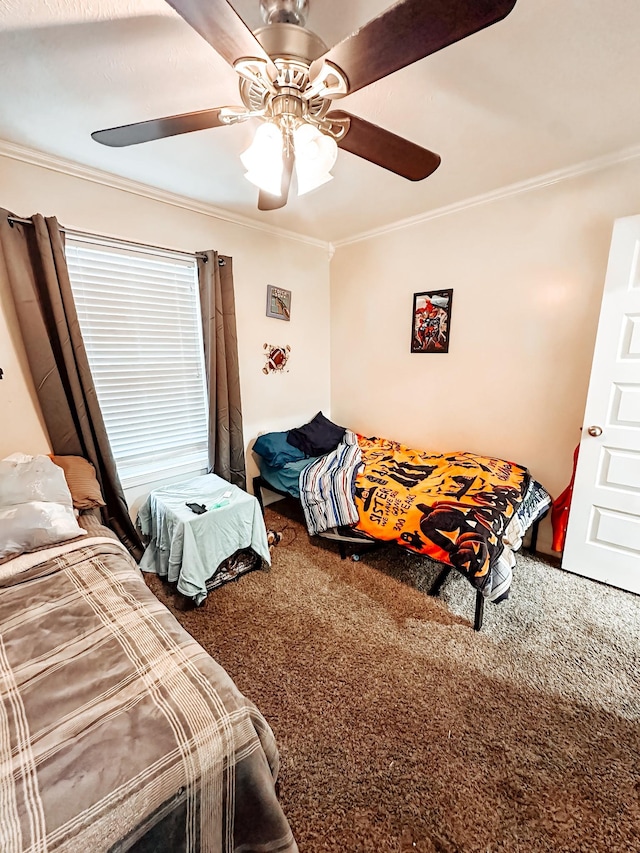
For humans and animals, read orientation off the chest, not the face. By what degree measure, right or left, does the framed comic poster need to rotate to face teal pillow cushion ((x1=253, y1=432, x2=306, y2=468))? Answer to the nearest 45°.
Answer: approximately 45° to its right

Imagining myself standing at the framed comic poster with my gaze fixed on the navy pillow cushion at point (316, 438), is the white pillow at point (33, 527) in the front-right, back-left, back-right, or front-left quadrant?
front-left

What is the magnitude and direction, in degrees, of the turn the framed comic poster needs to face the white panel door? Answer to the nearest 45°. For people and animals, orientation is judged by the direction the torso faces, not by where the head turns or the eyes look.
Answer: approximately 90° to its left

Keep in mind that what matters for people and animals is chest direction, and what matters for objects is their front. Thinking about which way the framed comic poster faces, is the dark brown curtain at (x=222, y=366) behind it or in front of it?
in front

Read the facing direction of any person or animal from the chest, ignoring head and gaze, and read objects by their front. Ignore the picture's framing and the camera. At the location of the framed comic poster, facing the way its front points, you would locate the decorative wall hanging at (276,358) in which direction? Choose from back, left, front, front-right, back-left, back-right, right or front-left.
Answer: front-right

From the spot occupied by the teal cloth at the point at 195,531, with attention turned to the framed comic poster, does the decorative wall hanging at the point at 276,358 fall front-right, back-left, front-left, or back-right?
front-left

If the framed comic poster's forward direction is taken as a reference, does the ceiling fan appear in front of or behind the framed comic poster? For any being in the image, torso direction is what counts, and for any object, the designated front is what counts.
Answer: in front

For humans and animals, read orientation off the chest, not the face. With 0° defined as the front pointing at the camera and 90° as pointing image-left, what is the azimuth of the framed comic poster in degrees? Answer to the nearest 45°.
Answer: approximately 45°

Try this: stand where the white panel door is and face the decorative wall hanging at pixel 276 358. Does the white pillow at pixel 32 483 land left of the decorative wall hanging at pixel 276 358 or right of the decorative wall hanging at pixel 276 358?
left

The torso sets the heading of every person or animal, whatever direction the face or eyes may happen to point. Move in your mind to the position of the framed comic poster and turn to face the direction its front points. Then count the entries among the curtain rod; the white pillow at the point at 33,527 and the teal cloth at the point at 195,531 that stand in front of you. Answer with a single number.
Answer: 3

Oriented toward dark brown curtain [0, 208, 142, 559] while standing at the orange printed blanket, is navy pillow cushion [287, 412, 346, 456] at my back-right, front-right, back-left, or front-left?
front-right

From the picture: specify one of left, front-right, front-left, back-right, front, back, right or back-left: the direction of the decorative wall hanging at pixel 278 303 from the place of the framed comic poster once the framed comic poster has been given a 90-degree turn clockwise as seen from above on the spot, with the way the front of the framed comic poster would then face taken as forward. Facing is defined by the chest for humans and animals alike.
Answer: front-left

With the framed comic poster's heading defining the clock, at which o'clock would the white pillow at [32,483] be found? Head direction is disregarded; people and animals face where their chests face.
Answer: The white pillow is roughly at 12 o'clock from the framed comic poster.

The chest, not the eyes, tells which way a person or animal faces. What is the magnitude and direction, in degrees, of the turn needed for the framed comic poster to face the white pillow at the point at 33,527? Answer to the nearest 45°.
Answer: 0° — it already faces it
